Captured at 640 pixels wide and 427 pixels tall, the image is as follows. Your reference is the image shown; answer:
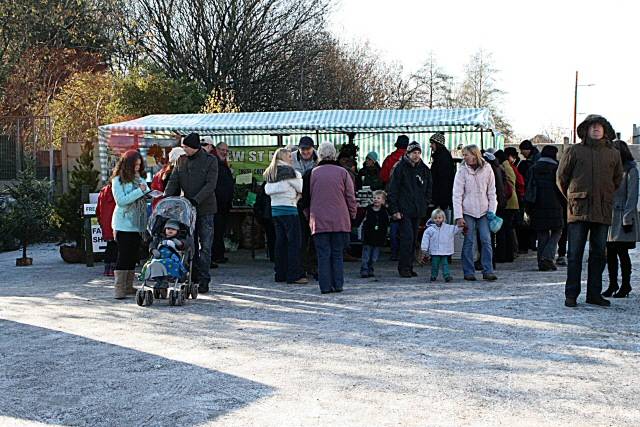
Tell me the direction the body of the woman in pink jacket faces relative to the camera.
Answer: toward the camera

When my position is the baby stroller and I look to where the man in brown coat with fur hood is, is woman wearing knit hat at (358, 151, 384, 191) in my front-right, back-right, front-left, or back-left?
front-left

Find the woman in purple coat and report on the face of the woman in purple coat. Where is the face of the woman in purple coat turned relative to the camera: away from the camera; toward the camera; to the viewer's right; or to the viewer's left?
away from the camera

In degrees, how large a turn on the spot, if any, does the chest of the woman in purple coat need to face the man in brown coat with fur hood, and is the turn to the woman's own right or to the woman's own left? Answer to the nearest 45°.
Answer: approximately 135° to the woman's own right

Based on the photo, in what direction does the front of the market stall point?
toward the camera

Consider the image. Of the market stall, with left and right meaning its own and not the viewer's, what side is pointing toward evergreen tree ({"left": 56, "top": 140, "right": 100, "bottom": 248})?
right

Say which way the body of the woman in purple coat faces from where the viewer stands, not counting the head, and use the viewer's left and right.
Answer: facing away from the viewer

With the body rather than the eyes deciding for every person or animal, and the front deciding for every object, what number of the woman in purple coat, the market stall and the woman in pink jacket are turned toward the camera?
2
